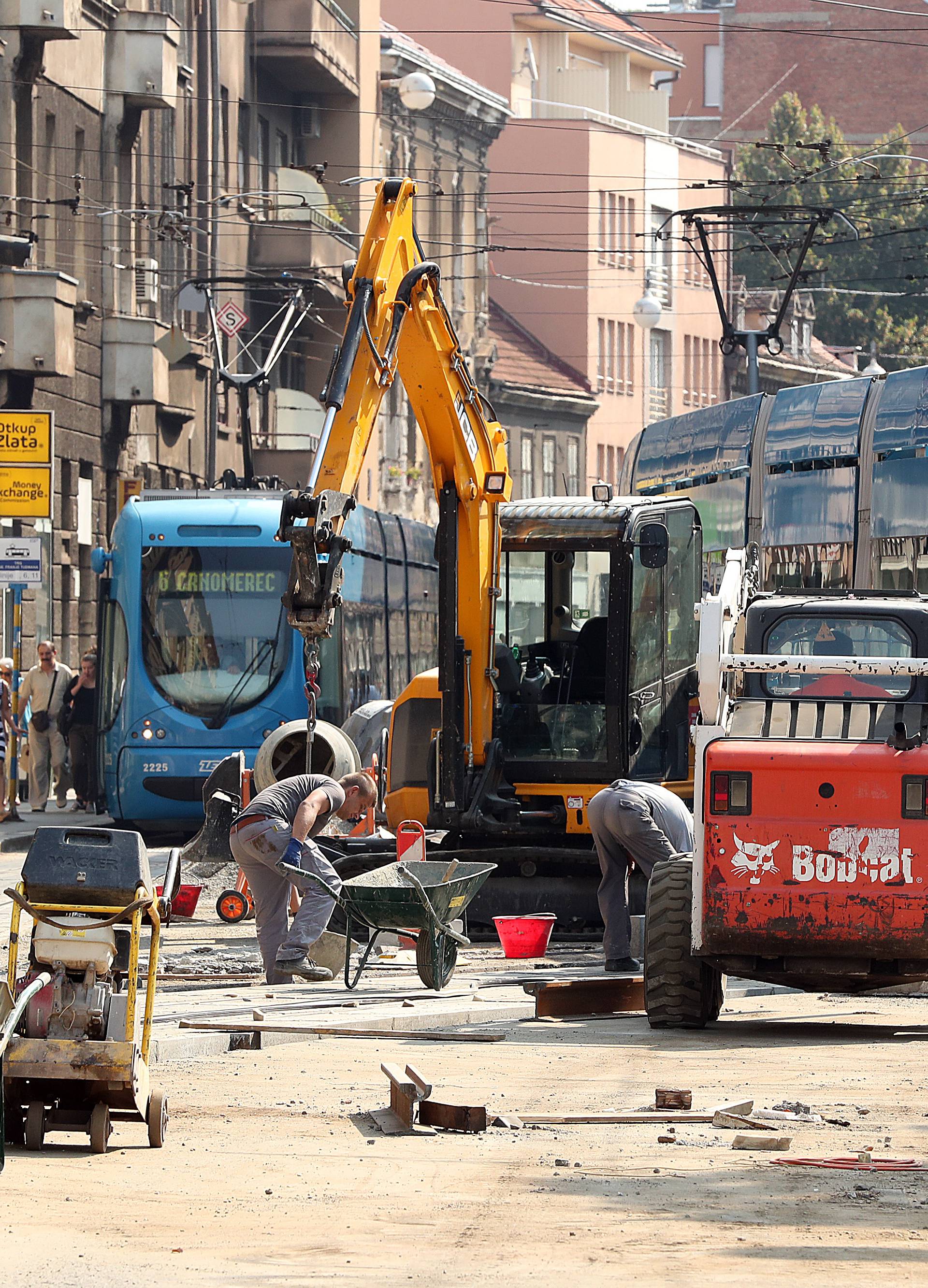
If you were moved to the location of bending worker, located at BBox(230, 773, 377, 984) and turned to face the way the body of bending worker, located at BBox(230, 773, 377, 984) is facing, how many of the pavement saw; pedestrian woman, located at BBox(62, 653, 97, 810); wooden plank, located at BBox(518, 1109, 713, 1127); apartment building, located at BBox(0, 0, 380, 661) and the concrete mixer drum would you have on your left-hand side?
3

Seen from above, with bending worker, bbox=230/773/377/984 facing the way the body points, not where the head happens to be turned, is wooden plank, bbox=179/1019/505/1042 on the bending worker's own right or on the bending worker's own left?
on the bending worker's own right

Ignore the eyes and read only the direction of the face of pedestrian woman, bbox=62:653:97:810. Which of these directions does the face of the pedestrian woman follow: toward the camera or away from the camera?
toward the camera

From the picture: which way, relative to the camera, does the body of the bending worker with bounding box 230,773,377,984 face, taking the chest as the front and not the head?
to the viewer's right

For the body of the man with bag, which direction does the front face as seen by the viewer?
toward the camera

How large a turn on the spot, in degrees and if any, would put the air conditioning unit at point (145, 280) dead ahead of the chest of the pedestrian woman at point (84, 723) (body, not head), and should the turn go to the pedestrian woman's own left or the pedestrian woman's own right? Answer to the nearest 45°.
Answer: approximately 180°

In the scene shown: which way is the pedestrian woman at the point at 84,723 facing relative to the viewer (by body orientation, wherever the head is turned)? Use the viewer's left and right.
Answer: facing the viewer

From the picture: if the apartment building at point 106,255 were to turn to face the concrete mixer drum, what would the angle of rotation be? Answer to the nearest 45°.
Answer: approximately 45° to its right

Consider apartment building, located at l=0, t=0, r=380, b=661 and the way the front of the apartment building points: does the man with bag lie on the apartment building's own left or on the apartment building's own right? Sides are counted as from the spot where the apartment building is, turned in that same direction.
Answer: on the apartment building's own right

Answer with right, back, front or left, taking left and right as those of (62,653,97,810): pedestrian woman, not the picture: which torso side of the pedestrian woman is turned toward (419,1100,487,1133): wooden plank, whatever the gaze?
front

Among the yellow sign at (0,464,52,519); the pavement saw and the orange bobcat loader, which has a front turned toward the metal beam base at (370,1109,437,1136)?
the yellow sign

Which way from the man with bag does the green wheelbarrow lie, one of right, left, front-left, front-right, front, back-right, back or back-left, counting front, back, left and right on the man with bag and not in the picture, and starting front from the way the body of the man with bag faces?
front

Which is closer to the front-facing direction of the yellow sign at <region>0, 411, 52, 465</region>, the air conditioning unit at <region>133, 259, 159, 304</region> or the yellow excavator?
the yellow excavator
